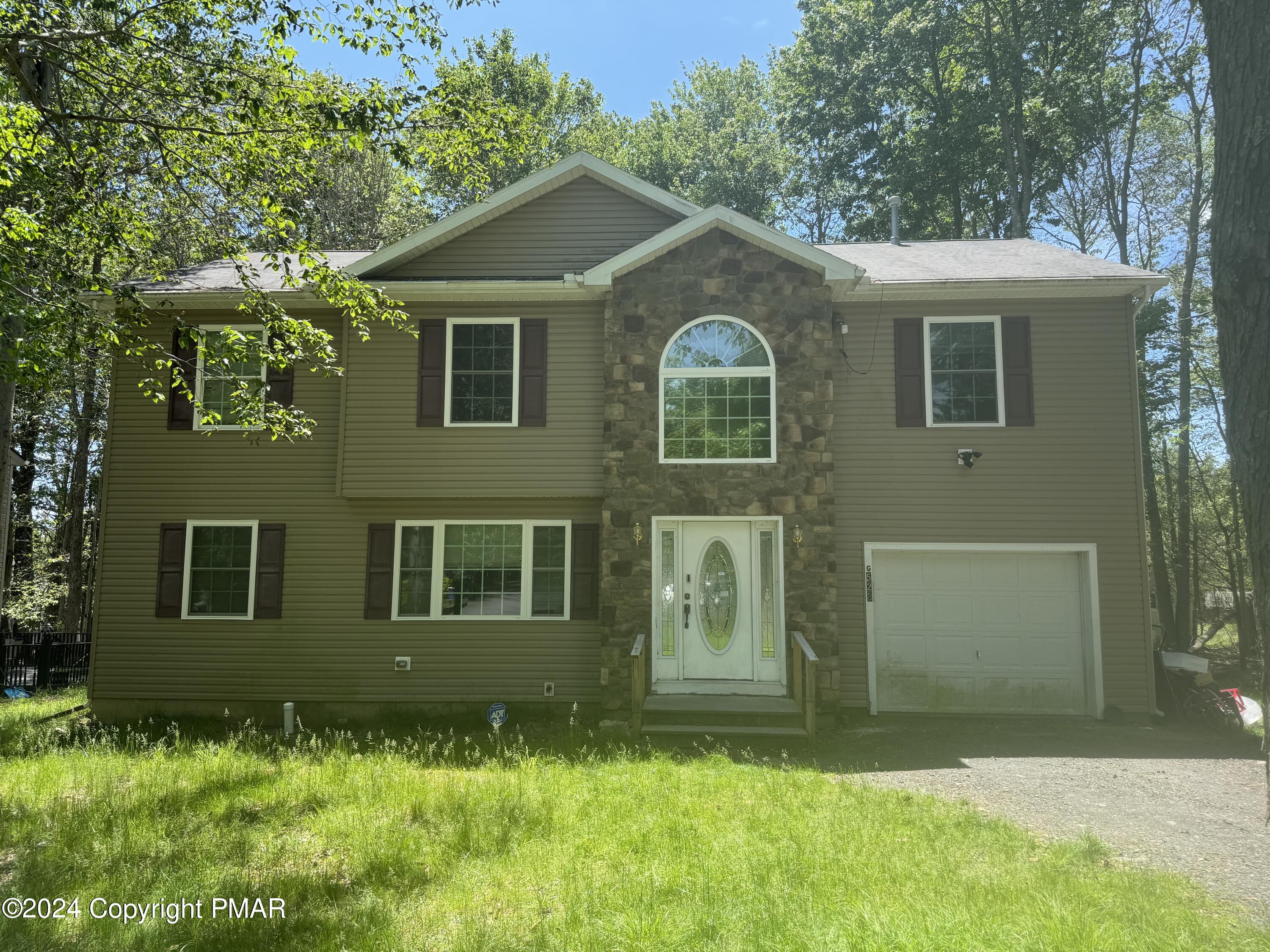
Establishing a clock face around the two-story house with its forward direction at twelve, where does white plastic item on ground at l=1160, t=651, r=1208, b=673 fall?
The white plastic item on ground is roughly at 9 o'clock from the two-story house.

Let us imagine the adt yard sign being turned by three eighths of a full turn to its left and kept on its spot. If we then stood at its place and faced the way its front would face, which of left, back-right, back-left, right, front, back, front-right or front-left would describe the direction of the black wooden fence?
left

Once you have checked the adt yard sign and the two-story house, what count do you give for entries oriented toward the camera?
2

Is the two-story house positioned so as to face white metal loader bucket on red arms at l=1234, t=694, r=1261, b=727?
no

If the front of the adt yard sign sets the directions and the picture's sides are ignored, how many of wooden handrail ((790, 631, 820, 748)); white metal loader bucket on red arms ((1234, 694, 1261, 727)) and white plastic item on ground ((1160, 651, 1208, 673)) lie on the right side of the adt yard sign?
0

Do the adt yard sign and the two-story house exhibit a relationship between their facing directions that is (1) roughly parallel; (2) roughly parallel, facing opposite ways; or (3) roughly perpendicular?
roughly parallel

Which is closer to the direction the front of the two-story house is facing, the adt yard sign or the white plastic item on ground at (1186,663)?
the adt yard sign

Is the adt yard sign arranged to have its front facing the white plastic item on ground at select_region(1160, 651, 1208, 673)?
no

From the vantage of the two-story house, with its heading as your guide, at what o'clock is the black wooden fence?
The black wooden fence is roughly at 4 o'clock from the two-story house.

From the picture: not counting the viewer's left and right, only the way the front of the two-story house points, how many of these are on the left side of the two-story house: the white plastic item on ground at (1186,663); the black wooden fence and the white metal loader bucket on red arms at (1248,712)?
2

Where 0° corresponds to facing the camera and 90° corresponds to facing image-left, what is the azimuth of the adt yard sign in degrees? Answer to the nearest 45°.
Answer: approximately 0°

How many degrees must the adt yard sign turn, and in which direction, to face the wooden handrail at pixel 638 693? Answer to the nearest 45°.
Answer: approximately 90° to its left

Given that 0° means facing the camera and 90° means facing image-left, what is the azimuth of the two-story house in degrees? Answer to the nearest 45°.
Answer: approximately 0°

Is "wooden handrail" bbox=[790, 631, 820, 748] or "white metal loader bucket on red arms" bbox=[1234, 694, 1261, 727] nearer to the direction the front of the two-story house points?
the wooden handrail

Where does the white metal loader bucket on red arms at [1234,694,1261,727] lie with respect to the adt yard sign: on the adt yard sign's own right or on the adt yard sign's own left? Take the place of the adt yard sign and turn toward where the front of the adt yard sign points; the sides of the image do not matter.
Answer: on the adt yard sign's own left
